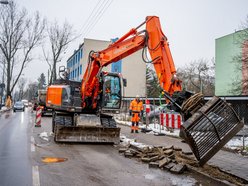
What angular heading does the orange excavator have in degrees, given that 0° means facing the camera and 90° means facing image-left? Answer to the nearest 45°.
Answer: approximately 315°

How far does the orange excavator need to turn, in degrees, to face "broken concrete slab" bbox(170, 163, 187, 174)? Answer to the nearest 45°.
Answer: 0° — it already faces it

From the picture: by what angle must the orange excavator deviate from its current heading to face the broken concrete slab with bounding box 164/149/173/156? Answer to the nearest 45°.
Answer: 0° — it already faces it

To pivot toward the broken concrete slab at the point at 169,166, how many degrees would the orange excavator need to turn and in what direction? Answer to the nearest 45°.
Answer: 0° — it already faces it
